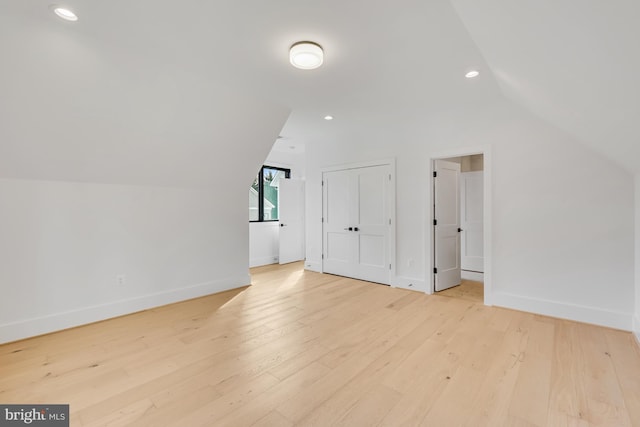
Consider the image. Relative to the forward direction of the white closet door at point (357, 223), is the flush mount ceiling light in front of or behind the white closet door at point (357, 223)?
in front

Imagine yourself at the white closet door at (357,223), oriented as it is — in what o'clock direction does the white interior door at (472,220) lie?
The white interior door is roughly at 7 o'clock from the white closet door.

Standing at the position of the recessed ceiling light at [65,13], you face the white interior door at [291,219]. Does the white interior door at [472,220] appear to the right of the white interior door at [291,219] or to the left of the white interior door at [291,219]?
right

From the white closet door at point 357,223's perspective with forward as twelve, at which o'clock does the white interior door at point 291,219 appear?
The white interior door is roughly at 3 o'clock from the white closet door.

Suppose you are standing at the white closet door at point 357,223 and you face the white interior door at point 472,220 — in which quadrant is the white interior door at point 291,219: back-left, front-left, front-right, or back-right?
back-left

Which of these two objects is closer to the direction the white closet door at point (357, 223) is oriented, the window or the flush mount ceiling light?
the flush mount ceiling light

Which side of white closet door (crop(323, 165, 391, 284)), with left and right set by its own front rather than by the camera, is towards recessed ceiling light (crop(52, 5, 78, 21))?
front

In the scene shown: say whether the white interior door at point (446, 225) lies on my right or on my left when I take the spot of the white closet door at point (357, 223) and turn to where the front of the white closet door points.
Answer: on my left

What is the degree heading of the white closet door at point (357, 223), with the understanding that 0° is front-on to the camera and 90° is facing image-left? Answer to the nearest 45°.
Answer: approximately 45°

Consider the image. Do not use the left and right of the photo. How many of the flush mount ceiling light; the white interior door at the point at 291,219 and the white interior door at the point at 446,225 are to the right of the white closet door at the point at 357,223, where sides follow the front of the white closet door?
1

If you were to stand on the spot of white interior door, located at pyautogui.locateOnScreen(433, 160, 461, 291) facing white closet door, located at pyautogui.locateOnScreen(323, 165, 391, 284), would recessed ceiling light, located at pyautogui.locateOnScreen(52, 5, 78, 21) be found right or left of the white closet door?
left

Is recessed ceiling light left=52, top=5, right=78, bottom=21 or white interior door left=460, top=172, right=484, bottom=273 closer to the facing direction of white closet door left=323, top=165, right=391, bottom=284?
the recessed ceiling light

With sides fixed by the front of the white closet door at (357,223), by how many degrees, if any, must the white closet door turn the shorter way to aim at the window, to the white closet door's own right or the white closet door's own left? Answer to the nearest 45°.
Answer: approximately 90° to the white closet door's own right

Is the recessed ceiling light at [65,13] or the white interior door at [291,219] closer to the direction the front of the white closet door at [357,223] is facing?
the recessed ceiling light
